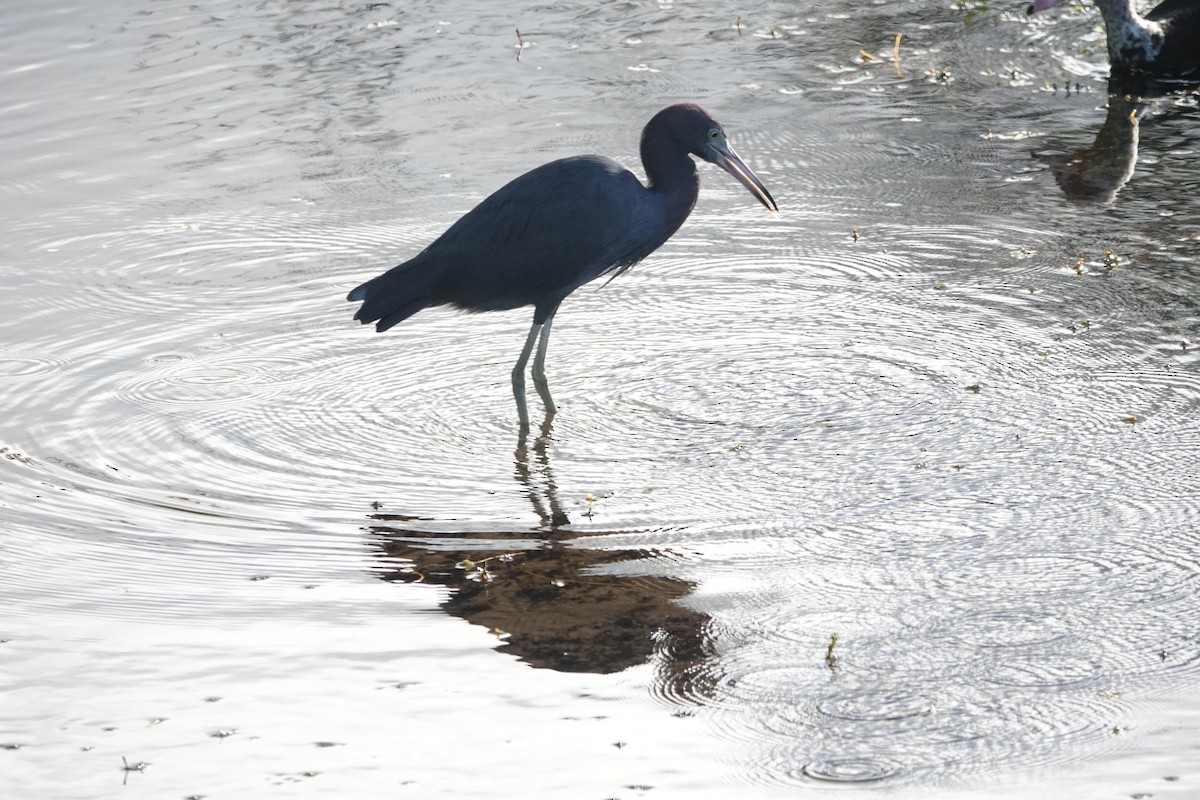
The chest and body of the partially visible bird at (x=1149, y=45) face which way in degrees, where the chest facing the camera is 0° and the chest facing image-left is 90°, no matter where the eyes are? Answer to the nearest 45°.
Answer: approximately 90°

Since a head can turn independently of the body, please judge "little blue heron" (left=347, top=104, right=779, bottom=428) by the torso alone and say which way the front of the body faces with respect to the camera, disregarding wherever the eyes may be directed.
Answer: to the viewer's right
